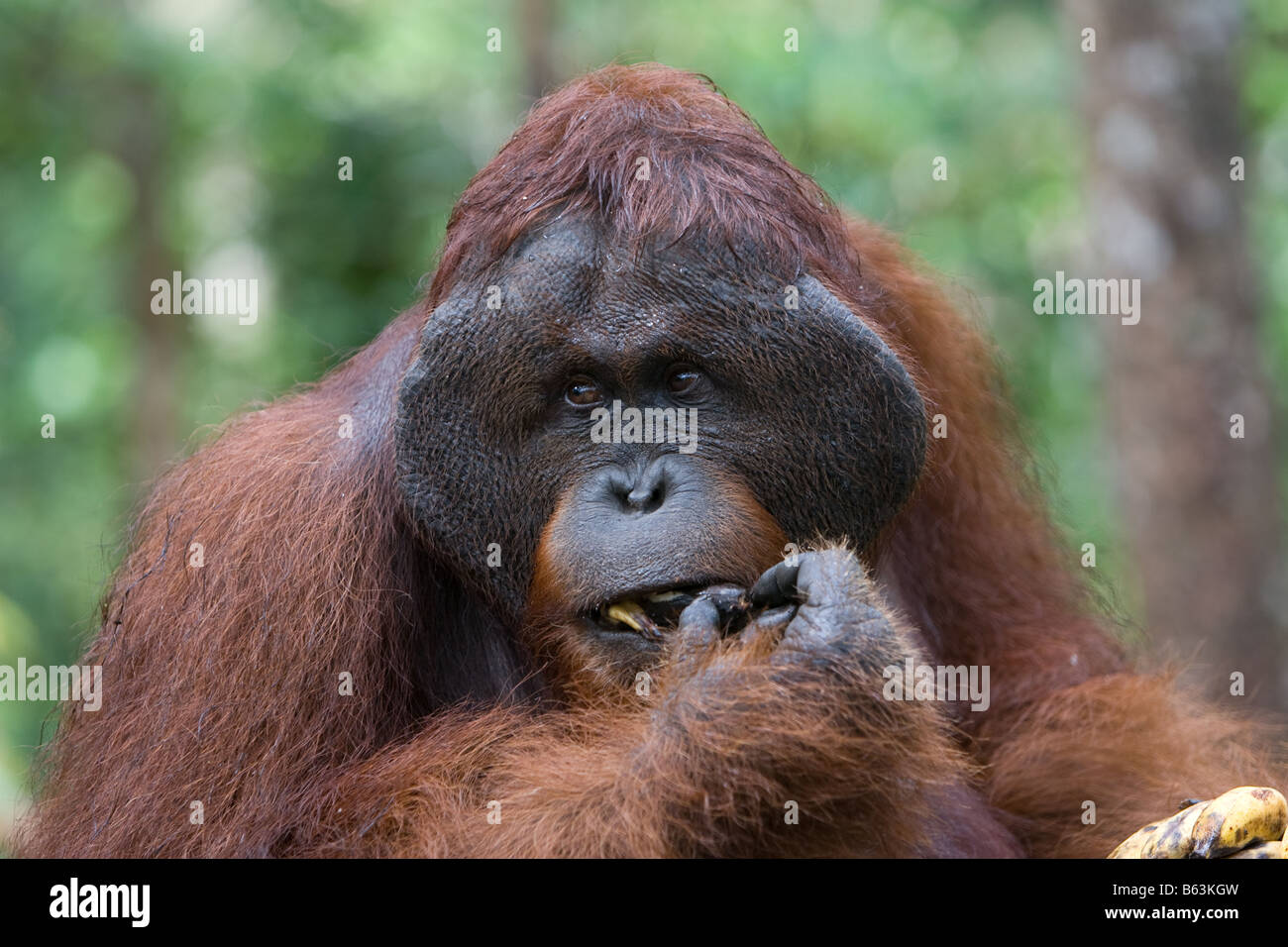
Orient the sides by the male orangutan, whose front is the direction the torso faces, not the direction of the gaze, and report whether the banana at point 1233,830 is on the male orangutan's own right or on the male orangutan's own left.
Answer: on the male orangutan's own left

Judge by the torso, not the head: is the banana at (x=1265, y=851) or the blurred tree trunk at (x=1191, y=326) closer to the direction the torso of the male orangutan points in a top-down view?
the banana

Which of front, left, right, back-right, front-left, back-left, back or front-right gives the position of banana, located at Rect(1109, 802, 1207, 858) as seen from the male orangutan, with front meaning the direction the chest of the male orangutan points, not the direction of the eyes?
left

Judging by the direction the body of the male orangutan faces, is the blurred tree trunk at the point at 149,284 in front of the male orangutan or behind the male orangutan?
behind

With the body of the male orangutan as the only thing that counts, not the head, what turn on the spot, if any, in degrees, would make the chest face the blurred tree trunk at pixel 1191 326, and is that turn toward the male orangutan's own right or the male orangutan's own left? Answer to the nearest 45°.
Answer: approximately 135° to the male orangutan's own left

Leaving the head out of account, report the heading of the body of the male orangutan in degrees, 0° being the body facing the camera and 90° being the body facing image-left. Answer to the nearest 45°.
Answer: approximately 0°

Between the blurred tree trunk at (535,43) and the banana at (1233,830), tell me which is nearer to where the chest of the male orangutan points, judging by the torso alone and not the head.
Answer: the banana

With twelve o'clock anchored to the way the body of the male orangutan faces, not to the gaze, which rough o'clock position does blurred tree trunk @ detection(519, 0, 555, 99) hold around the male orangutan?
The blurred tree trunk is roughly at 6 o'clock from the male orangutan.
